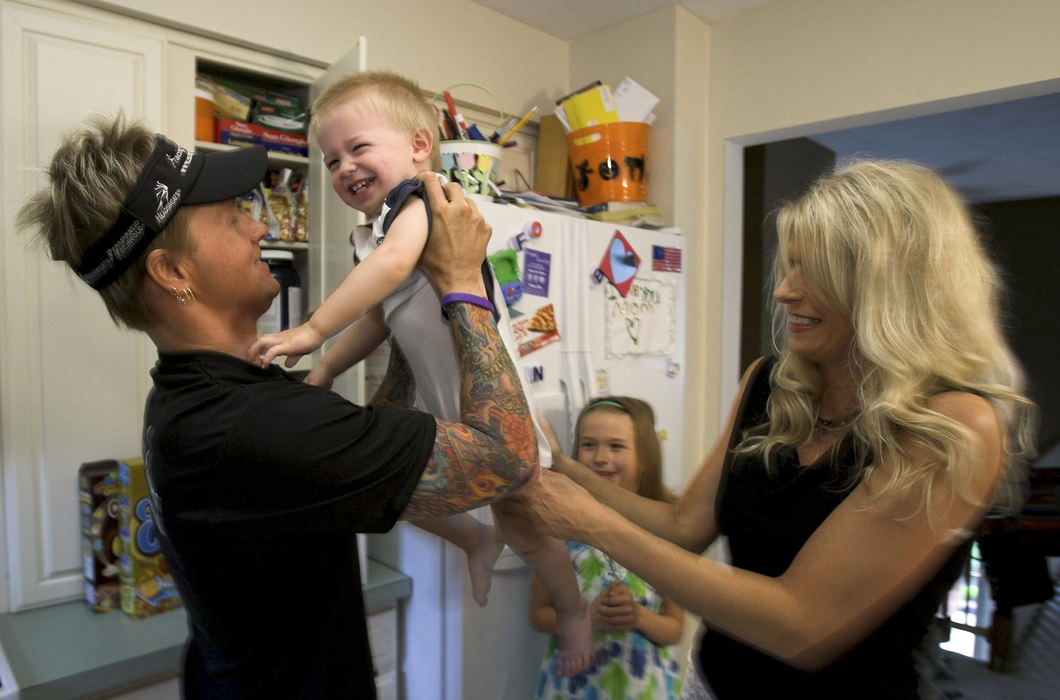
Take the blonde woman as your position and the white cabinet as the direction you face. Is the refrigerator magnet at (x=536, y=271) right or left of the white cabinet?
right

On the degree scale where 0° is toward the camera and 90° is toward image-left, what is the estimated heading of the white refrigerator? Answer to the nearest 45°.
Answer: approximately 315°

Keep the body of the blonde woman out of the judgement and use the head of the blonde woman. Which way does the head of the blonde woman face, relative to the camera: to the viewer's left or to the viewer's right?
to the viewer's left

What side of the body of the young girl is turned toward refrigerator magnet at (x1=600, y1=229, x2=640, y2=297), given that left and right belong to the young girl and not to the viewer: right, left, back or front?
back

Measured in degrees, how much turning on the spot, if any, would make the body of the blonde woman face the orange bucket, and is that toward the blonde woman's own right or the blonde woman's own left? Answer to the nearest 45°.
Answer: approximately 90° to the blonde woman's own right

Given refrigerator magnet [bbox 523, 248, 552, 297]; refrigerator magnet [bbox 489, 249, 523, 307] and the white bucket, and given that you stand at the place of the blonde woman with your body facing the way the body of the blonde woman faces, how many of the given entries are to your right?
3

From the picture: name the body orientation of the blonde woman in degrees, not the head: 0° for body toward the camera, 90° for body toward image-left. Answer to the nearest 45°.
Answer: approximately 45°

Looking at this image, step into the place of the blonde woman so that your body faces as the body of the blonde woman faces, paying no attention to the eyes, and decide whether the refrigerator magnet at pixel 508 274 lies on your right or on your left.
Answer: on your right

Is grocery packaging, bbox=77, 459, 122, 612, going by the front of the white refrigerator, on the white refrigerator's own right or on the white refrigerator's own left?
on the white refrigerator's own right
